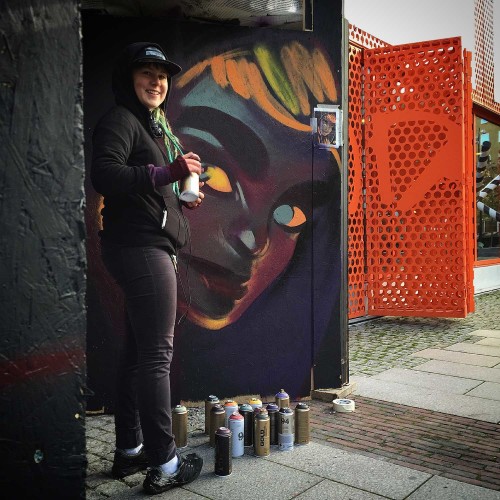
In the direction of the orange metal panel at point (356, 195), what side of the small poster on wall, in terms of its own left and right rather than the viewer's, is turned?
back

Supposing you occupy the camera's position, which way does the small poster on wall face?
facing the viewer

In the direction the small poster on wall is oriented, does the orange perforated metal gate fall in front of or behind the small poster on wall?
behind

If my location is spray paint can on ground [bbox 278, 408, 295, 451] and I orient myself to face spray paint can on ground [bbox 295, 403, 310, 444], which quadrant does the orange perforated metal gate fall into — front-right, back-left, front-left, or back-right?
front-left

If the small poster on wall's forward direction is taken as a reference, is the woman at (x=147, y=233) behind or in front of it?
in front

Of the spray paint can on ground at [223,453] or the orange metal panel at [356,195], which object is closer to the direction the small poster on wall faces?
the spray paint can on ground
